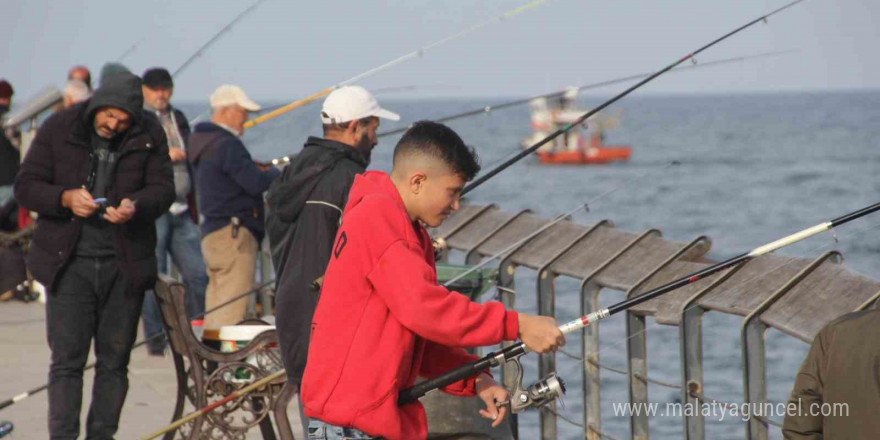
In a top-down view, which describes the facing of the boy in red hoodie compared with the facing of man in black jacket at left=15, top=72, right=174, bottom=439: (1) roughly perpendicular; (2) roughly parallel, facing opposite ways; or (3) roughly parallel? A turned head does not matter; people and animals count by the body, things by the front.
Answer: roughly perpendicular

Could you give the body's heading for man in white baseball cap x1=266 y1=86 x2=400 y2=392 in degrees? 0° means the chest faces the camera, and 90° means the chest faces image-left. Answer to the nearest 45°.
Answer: approximately 225°

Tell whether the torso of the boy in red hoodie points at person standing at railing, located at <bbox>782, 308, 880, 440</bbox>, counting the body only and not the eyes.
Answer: yes

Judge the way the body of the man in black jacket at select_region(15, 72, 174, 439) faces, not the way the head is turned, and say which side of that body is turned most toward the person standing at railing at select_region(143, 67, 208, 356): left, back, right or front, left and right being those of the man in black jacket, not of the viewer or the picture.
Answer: back

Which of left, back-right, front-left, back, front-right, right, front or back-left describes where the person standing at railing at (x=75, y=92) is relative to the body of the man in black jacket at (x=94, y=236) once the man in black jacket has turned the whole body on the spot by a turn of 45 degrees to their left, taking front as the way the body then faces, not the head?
back-left

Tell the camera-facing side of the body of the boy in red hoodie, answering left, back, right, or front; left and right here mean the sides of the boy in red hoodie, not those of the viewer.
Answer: right

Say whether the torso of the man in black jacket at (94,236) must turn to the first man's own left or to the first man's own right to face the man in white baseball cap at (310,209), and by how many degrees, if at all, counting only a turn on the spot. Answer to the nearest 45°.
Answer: approximately 45° to the first man's own left

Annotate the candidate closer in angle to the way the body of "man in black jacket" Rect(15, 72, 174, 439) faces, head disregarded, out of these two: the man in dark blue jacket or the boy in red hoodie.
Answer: the boy in red hoodie

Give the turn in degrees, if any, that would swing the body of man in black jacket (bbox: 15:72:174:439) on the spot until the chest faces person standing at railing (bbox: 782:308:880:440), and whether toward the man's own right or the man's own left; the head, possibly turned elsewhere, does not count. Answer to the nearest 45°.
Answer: approximately 45° to the man's own left
